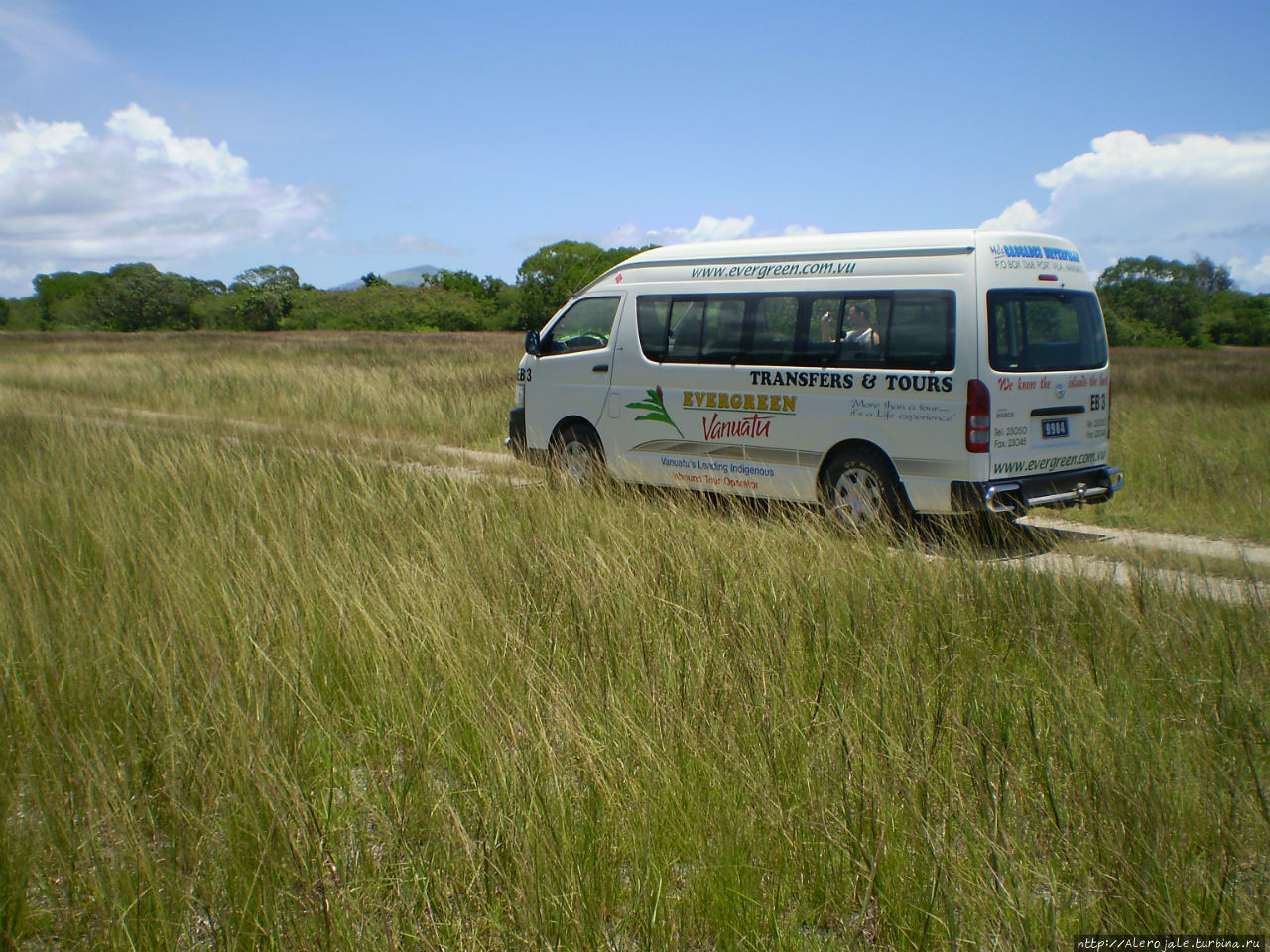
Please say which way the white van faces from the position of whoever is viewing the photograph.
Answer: facing away from the viewer and to the left of the viewer
